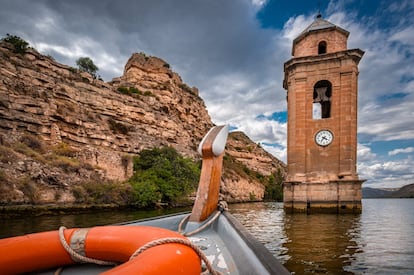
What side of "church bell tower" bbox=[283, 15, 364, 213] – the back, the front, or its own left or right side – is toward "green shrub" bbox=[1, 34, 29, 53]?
right

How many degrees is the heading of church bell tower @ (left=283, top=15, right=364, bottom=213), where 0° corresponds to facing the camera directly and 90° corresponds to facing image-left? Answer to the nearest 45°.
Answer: approximately 0°

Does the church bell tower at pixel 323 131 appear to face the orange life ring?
yes

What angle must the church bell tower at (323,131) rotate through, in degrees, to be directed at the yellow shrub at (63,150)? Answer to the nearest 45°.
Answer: approximately 90° to its right

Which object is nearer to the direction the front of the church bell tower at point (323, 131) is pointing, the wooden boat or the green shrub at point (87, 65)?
the wooden boat

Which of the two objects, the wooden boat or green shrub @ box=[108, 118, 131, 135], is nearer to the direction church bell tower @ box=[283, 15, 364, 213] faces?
the wooden boat

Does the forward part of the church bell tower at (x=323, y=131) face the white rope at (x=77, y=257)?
yes

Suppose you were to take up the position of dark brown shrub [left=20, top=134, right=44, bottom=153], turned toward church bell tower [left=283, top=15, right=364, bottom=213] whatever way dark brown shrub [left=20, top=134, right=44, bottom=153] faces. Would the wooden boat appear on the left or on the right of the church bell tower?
right

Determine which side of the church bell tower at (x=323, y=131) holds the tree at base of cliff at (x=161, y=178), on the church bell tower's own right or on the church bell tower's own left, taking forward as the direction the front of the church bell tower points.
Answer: on the church bell tower's own right

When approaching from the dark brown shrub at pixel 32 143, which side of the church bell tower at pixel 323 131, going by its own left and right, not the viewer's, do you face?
right
